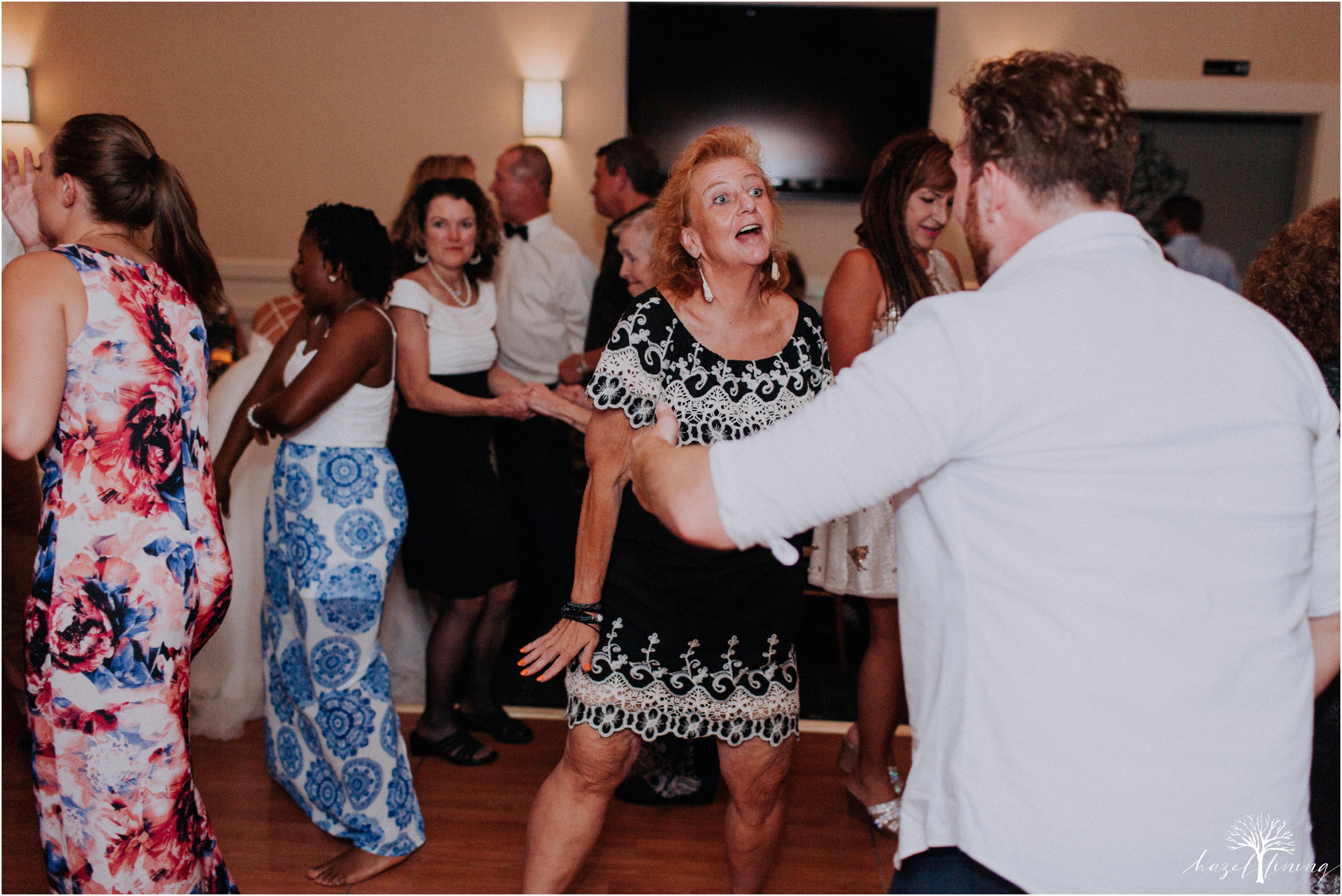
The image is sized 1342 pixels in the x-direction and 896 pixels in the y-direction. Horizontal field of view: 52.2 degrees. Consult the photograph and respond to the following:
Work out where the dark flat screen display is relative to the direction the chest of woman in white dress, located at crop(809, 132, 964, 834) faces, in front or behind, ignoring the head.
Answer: behind

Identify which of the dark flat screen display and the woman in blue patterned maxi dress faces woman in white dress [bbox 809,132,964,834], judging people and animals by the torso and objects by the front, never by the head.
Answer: the dark flat screen display

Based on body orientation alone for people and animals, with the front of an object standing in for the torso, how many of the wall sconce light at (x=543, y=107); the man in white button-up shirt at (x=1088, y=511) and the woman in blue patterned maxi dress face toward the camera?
1

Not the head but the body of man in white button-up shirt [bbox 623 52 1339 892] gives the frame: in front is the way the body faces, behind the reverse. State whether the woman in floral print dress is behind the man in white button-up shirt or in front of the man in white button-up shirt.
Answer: in front

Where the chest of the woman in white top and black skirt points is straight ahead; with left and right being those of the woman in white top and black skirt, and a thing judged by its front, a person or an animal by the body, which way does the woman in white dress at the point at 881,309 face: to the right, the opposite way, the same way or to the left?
the same way

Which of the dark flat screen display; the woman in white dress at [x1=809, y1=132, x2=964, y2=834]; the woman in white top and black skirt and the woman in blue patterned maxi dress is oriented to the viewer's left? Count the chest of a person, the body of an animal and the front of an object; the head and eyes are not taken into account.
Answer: the woman in blue patterned maxi dress

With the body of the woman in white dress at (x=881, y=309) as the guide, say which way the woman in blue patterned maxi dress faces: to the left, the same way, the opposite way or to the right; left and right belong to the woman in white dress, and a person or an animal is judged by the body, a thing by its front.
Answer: to the right

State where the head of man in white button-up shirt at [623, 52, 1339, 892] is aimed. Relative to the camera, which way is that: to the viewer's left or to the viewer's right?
to the viewer's left

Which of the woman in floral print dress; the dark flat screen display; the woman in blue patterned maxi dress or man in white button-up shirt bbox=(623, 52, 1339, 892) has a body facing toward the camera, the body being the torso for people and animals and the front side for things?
the dark flat screen display

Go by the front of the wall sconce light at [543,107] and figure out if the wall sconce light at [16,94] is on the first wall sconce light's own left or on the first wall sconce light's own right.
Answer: on the first wall sconce light's own right

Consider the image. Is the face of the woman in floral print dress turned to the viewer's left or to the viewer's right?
to the viewer's left

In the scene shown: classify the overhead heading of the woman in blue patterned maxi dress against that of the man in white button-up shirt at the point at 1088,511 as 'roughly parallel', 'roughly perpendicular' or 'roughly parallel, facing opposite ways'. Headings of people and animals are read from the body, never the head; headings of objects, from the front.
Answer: roughly perpendicular

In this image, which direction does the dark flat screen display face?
toward the camera

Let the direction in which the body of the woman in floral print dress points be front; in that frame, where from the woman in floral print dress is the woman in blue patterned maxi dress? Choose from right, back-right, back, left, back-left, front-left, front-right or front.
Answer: right

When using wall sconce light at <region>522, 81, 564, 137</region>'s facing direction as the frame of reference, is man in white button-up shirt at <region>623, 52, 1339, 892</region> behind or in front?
in front

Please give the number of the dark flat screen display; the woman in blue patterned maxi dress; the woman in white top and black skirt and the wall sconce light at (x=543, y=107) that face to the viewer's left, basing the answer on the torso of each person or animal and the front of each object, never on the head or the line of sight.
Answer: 1
